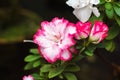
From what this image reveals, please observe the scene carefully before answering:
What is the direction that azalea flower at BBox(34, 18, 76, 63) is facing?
toward the camera
